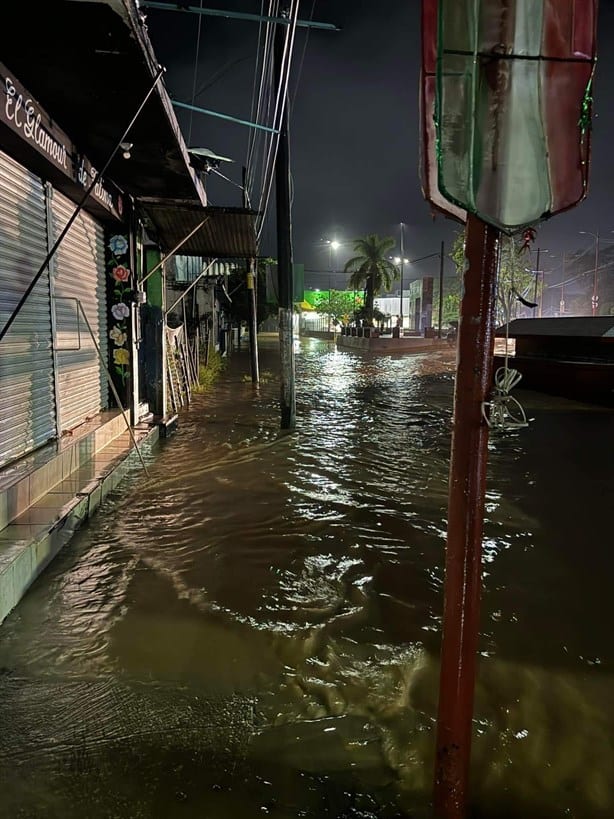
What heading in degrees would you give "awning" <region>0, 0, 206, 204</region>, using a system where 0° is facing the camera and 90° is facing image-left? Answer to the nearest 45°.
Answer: approximately 270°

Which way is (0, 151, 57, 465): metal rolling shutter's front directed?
to the viewer's right

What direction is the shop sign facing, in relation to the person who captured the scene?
facing to the right of the viewer

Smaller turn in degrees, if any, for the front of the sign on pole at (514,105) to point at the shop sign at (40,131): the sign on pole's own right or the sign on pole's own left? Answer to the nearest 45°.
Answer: approximately 135° to the sign on pole's own right

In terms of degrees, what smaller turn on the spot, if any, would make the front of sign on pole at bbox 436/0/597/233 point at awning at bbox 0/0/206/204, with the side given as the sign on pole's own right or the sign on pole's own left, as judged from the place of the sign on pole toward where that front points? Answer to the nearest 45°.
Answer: approximately 135° to the sign on pole's own right

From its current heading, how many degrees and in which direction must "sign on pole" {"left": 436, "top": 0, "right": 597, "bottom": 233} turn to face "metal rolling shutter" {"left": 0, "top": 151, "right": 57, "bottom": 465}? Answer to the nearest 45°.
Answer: approximately 135° to its right

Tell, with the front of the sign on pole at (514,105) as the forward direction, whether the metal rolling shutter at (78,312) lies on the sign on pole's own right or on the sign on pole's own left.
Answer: on the sign on pole's own right

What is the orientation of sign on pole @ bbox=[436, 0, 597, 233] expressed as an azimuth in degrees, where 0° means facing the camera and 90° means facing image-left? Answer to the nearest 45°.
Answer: approximately 0°

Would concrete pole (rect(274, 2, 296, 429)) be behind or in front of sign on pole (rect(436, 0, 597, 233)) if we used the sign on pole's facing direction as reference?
behind

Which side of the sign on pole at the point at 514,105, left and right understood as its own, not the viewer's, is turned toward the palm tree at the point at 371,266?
back

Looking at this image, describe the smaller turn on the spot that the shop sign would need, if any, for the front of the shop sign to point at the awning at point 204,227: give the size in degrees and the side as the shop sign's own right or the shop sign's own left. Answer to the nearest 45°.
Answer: approximately 45° to the shop sign's own left
